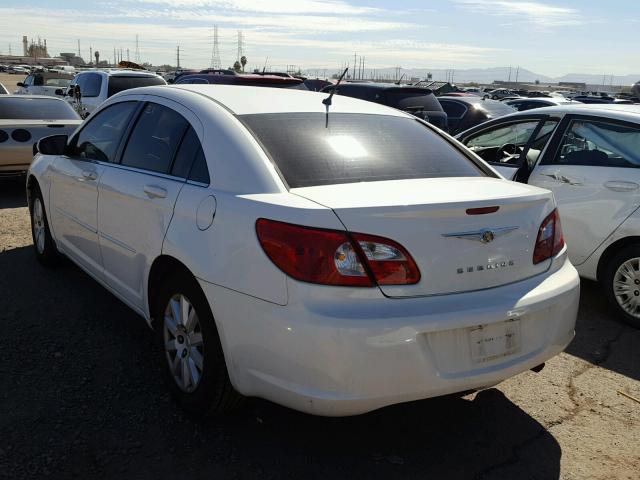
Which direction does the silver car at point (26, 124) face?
away from the camera

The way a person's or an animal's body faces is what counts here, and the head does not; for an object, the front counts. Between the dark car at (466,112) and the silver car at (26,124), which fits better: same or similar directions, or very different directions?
same or similar directions

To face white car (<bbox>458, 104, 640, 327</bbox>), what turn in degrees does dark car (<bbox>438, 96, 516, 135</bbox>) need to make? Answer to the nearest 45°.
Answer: approximately 135° to its left

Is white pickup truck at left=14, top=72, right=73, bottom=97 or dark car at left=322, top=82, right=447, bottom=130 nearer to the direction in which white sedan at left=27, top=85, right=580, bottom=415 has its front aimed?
the white pickup truck

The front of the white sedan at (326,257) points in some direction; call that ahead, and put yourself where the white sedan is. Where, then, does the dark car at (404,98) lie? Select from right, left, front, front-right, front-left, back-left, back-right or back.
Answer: front-right

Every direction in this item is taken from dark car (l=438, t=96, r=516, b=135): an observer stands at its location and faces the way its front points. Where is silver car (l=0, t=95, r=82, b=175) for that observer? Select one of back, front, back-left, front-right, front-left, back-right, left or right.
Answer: left

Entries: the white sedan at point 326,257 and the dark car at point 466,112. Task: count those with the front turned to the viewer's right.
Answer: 0

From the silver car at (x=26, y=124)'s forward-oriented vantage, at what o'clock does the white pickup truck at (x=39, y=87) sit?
The white pickup truck is roughly at 12 o'clock from the silver car.

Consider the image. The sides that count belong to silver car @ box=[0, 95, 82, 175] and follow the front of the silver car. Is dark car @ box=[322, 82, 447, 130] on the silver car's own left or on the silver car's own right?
on the silver car's own right

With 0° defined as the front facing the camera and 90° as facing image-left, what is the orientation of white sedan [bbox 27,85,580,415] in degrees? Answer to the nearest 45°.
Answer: approximately 135°

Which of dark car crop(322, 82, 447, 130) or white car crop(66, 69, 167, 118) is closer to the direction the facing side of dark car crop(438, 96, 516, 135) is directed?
the white car

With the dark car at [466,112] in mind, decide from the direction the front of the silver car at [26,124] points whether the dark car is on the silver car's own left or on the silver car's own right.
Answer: on the silver car's own right

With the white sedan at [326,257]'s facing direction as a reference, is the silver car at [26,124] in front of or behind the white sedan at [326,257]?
in front

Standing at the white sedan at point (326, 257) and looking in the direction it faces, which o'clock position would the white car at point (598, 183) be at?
The white car is roughly at 3 o'clock from the white sedan.

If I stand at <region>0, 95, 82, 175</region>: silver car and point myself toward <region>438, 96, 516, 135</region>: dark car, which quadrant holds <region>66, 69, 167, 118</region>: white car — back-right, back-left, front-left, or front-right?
front-left

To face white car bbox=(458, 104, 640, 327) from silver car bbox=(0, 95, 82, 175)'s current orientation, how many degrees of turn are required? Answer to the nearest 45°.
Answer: approximately 135° to its right

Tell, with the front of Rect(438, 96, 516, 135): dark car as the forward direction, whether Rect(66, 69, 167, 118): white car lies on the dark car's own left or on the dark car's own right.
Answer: on the dark car's own left

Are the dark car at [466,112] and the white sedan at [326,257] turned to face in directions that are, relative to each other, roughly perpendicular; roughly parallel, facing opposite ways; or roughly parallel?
roughly parallel
